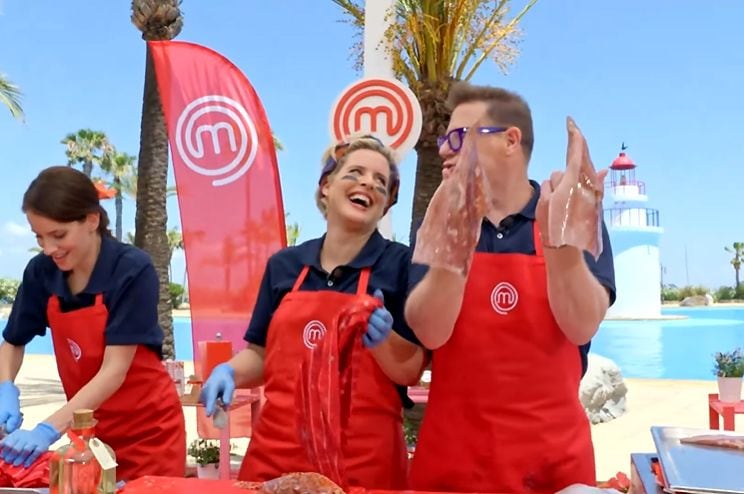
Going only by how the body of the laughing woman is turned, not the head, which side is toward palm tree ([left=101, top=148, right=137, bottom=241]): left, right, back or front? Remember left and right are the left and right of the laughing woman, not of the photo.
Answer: back

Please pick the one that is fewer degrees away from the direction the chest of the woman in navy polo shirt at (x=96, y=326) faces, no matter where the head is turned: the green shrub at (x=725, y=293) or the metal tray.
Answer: the metal tray

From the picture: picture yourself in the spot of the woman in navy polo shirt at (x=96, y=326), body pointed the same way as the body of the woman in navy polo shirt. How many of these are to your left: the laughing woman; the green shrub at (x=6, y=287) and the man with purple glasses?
2

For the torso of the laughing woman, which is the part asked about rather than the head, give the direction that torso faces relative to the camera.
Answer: toward the camera

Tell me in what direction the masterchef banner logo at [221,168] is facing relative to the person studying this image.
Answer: facing the viewer

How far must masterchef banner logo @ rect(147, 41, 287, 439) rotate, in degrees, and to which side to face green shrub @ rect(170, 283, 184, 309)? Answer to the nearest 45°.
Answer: approximately 180°

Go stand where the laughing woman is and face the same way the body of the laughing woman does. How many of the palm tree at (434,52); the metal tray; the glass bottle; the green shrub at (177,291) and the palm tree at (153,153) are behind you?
3

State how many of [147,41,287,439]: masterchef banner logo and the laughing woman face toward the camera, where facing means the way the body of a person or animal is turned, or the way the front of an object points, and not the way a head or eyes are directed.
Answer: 2

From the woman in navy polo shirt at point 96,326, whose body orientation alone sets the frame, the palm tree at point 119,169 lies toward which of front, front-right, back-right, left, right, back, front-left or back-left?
back-right

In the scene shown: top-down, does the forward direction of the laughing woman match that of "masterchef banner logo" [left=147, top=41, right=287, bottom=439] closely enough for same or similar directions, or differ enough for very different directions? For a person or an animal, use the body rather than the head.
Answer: same or similar directions

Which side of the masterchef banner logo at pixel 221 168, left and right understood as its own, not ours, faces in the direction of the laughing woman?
front

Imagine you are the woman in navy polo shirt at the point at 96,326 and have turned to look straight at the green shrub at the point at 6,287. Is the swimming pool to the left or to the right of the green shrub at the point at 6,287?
right

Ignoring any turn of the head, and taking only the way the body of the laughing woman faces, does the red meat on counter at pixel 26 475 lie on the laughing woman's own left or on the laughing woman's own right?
on the laughing woman's own right

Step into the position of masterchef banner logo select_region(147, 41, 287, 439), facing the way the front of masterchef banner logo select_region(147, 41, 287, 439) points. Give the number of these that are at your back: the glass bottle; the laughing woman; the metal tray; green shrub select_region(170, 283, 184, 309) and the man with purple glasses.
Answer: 1
